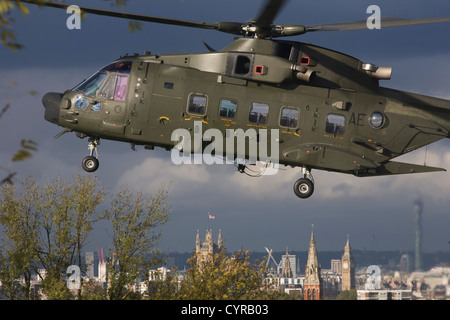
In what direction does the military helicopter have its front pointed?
to the viewer's left
